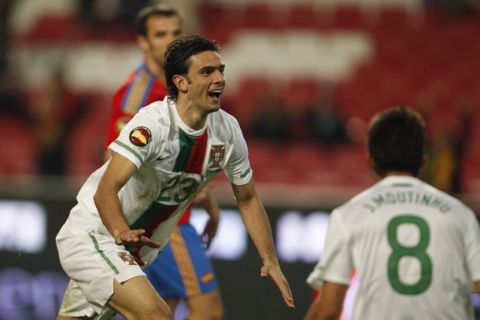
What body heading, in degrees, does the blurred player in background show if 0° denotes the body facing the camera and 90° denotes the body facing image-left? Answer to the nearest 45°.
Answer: approximately 315°

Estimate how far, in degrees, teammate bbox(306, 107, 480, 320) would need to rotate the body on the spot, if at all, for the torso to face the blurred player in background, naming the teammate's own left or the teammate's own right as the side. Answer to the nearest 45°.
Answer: approximately 45° to the teammate's own left

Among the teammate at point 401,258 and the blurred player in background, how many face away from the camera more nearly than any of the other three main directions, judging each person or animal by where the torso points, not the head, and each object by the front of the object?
1

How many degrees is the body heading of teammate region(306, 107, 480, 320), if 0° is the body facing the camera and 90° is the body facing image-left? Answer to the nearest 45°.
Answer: approximately 180°

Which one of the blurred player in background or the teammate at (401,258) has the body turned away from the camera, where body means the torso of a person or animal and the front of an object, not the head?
the teammate

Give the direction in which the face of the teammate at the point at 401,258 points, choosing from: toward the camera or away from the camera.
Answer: away from the camera
